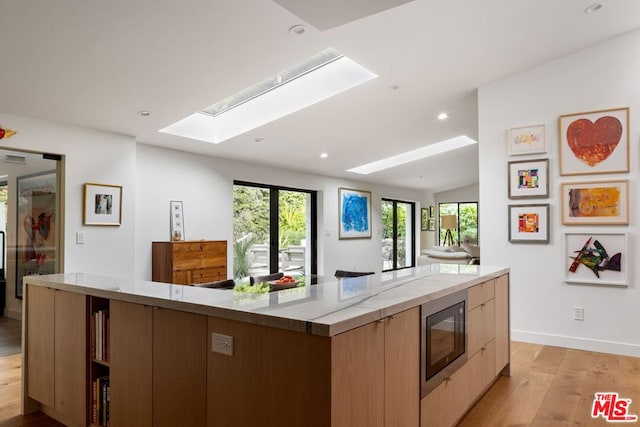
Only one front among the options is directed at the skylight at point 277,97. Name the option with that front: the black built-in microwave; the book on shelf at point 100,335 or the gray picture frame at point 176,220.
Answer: the gray picture frame

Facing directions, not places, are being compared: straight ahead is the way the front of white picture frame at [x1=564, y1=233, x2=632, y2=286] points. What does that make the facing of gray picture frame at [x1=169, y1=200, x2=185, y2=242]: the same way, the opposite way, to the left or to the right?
to the left

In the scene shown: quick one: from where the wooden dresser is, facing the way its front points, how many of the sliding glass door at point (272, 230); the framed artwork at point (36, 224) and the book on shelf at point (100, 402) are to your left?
1

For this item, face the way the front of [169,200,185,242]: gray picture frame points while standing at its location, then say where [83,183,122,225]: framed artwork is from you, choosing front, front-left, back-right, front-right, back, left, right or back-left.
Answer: right

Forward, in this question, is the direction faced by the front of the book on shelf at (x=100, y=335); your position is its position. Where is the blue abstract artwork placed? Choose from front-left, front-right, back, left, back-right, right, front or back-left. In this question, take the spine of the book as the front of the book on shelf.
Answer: back

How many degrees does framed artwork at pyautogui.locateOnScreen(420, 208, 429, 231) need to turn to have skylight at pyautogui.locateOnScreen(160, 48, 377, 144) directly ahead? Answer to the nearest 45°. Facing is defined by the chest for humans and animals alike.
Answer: approximately 45° to its right

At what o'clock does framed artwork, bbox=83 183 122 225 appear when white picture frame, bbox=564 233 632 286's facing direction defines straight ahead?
The framed artwork is roughly at 2 o'clock from the white picture frame.

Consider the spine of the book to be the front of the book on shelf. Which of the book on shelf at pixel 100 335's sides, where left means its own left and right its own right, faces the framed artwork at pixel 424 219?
back

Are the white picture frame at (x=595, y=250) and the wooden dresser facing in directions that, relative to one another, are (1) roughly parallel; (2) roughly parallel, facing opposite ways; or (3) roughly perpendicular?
roughly perpendicular
